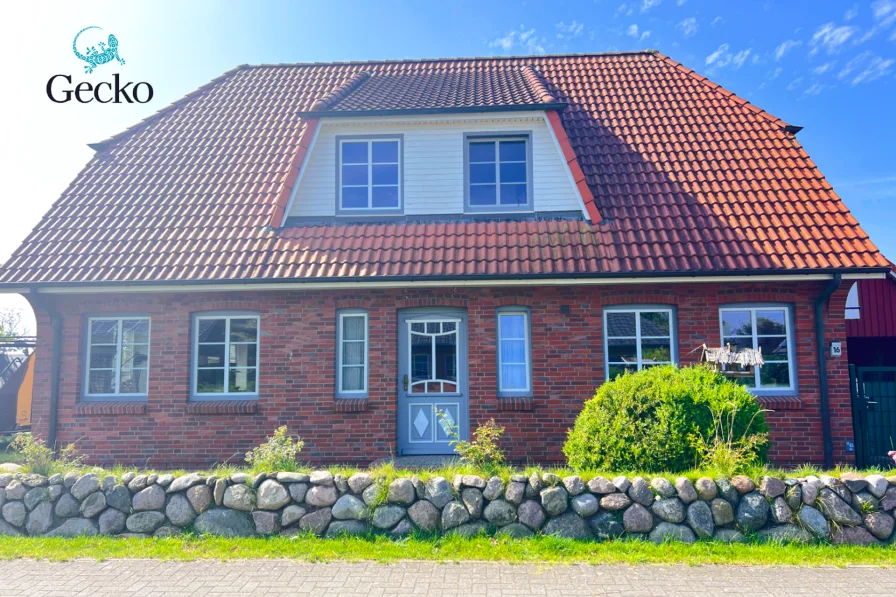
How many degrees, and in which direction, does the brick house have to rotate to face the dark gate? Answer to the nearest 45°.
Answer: approximately 90° to its left

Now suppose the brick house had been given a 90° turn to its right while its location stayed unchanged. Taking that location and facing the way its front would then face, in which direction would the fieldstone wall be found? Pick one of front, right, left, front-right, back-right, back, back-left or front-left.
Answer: left

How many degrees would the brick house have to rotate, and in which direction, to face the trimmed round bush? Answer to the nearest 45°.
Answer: approximately 45° to its left

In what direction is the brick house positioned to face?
toward the camera

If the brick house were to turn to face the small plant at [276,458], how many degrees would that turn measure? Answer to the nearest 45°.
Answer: approximately 45° to its right

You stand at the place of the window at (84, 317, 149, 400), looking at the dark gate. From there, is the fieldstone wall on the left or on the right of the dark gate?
right

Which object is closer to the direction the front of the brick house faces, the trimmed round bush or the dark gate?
the trimmed round bush
